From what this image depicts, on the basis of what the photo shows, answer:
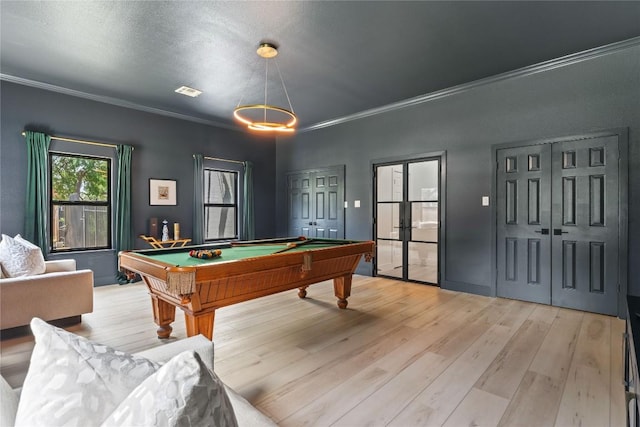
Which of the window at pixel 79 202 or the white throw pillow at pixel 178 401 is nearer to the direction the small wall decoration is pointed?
the white throw pillow

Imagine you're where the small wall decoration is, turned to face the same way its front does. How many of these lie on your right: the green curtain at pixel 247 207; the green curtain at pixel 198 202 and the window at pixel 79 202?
1

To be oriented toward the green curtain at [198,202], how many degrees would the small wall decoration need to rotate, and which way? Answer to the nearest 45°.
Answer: approximately 90° to its left

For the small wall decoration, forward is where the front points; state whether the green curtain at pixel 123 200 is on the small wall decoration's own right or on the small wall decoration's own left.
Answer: on the small wall decoration's own right

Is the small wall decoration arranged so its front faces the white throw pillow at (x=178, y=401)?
yes

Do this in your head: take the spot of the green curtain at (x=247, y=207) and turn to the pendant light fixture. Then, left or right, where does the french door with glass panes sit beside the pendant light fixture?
left

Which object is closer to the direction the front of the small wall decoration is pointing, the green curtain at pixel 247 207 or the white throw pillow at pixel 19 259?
the white throw pillow

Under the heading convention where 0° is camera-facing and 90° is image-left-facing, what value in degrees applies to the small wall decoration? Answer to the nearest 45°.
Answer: approximately 0°

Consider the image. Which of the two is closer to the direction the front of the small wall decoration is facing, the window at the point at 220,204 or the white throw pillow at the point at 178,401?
the white throw pillow
